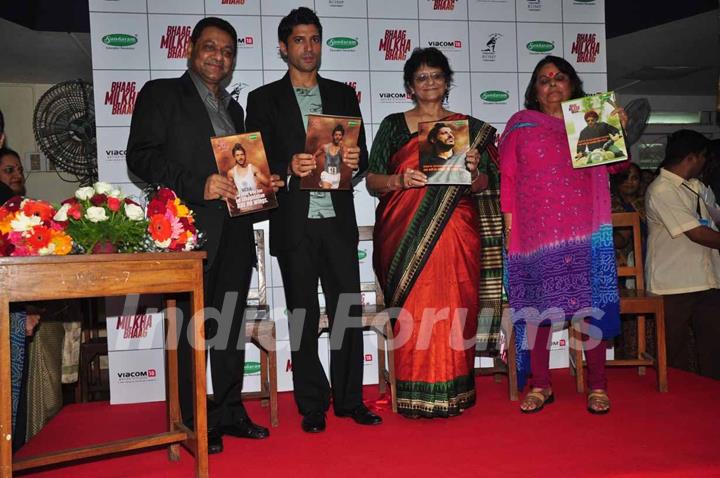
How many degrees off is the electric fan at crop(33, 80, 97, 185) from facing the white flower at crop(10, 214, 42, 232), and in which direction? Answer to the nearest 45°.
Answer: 0° — it already faces it

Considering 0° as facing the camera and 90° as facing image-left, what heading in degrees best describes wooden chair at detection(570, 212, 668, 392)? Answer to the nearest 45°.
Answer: approximately 0°

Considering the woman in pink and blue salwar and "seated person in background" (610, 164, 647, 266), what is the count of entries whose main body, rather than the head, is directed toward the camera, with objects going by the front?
2

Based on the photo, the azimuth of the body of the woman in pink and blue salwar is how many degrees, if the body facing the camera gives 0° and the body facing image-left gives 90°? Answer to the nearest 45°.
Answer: approximately 0°

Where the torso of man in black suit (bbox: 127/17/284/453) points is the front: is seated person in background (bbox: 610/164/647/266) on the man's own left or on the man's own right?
on the man's own left
